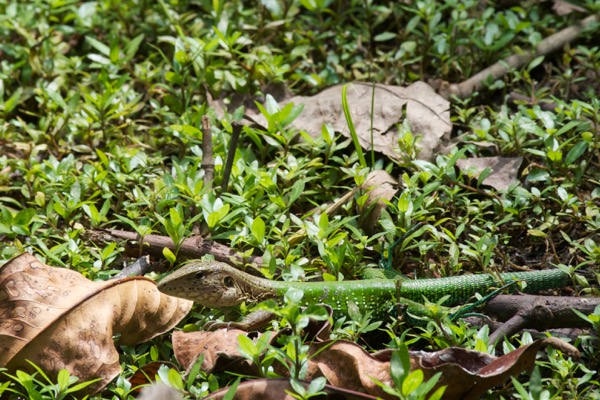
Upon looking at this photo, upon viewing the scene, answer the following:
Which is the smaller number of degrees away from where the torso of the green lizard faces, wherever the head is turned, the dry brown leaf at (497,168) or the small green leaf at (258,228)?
the small green leaf

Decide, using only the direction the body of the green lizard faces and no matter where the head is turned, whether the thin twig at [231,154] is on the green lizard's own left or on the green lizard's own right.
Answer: on the green lizard's own right

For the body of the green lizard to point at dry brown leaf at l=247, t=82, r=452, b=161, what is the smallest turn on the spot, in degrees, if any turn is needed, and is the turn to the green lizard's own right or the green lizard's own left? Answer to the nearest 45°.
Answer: approximately 90° to the green lizard's own right

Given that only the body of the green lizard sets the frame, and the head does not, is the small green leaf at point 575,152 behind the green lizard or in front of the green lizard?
behind

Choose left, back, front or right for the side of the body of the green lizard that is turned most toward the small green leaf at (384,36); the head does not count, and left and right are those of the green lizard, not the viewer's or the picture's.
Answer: right

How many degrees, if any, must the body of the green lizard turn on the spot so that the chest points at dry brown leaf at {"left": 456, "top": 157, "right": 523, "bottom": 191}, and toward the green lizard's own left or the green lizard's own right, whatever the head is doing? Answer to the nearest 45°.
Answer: approximately 135° to the green lizard's own right

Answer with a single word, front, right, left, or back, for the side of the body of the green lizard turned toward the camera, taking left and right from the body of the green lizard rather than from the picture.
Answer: left

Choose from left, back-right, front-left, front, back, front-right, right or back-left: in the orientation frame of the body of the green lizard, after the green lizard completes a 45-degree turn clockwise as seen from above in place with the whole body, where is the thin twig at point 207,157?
front

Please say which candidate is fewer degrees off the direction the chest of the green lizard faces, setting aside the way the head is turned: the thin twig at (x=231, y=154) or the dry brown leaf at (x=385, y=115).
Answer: the thin twig

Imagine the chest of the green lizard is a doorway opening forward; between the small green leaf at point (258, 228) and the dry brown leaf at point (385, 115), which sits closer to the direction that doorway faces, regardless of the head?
the small green leaf
